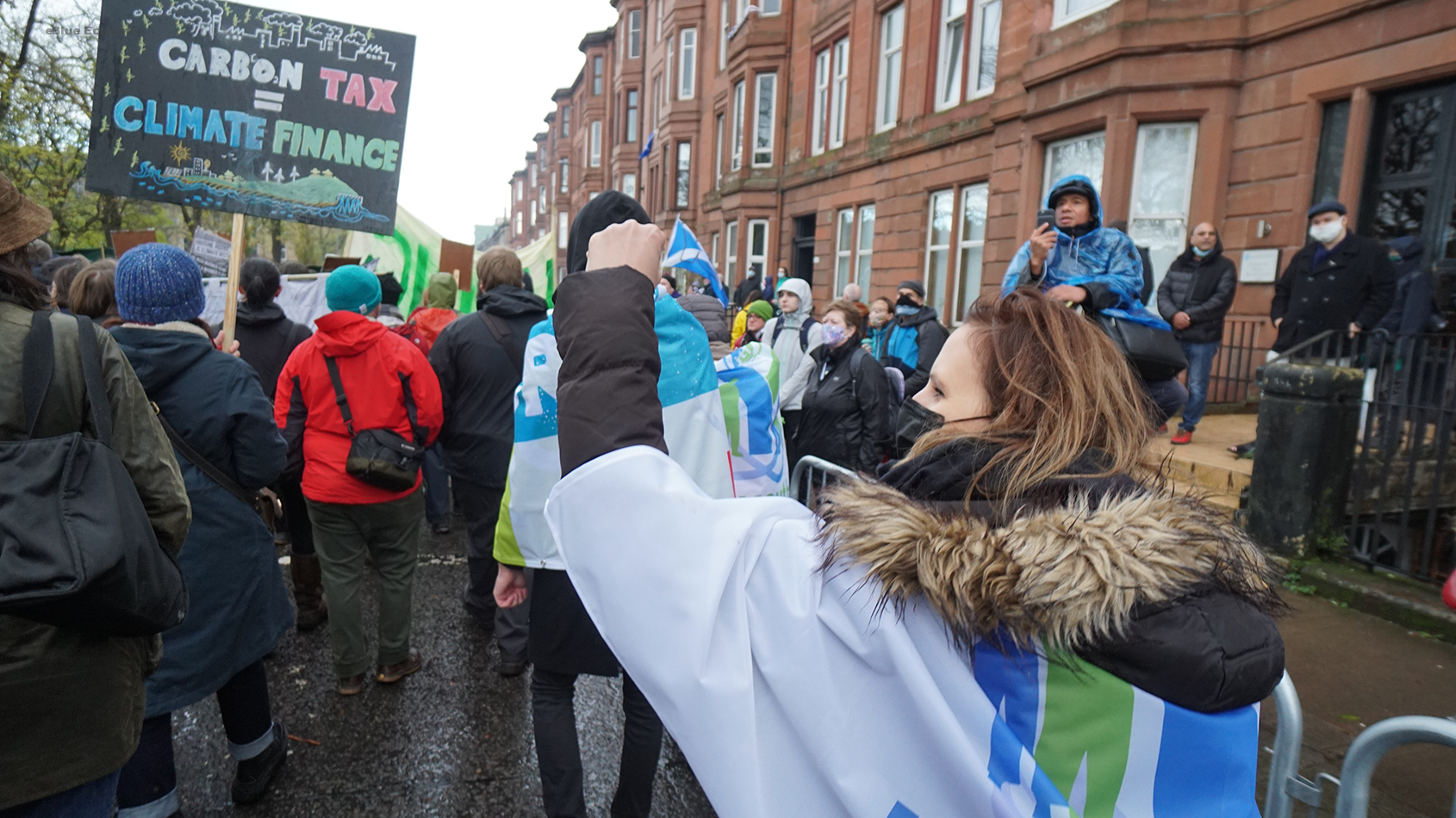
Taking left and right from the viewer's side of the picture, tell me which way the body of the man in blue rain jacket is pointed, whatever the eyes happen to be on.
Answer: facing the viewer and to the left of the viewer

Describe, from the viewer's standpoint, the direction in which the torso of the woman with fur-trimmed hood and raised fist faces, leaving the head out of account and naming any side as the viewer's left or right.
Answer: facing away from the viewer and to the left of the viewer

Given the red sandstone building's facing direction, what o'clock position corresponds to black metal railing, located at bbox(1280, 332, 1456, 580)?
The black metal railing is roughly at 10 o'clock from the red sandstone building.

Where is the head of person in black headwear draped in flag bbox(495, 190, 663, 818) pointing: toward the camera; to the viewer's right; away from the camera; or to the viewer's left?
away from the camera

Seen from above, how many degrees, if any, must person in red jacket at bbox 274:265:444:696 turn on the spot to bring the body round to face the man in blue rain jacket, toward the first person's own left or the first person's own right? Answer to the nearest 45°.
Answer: approximately 90° to the first person's own right

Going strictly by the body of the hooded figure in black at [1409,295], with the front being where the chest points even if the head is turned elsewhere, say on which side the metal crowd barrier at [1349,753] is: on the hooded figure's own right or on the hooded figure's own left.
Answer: on the hooded figure's own left

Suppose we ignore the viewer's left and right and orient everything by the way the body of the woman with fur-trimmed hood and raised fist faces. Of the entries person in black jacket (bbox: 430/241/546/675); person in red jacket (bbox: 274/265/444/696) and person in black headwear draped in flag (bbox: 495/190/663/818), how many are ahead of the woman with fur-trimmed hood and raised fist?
3

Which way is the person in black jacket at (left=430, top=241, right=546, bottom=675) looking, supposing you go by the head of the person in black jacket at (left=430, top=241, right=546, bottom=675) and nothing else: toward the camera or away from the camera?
away from the camera

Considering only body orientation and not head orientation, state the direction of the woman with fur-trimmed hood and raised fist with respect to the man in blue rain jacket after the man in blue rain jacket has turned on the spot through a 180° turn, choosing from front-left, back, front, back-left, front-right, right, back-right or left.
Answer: back-right

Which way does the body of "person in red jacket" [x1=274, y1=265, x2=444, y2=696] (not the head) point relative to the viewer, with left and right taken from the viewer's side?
facing away from the viewer

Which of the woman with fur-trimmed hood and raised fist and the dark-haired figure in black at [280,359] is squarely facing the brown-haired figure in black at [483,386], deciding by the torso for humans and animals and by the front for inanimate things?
the woman with fur-trimmed hood and raised fist

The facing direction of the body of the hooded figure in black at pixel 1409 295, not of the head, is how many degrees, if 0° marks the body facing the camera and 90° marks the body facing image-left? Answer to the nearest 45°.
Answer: approximately 90°

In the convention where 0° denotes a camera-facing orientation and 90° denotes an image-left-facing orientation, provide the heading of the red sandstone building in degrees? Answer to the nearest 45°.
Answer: approximately 45°

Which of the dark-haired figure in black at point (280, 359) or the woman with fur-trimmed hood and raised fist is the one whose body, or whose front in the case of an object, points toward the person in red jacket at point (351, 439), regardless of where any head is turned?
the woman with fur-trimmed hood and raised fist

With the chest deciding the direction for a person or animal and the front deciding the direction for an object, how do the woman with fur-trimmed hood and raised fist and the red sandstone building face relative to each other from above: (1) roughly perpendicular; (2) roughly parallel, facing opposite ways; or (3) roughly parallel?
roughly perpendicular

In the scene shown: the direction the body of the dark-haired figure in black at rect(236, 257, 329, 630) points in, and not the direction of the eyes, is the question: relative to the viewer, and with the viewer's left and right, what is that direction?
facing away from the viewer

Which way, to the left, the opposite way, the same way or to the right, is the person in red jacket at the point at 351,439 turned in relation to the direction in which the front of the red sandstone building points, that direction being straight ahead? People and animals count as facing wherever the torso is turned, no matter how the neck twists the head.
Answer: to the right
